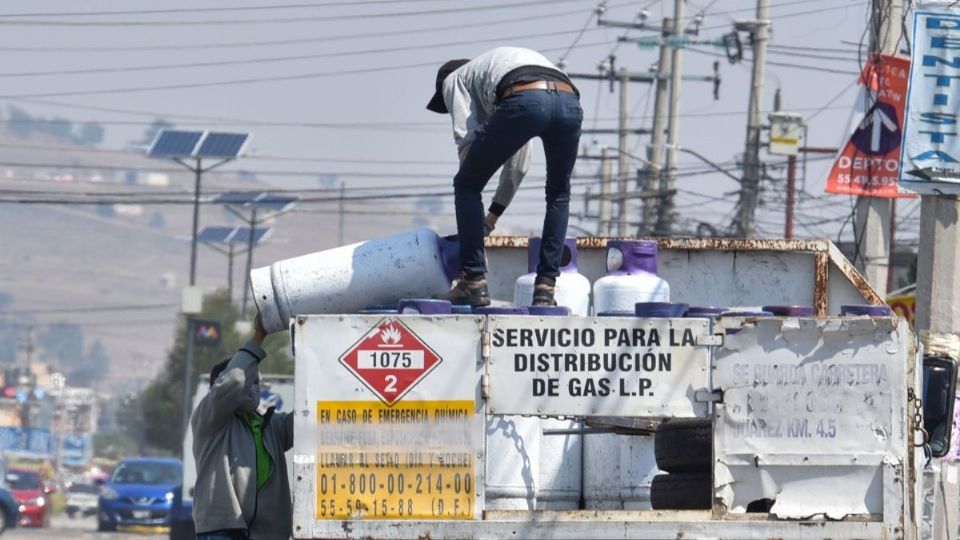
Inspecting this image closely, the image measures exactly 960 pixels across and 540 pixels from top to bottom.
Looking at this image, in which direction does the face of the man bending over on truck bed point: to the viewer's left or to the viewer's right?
to the viewer's left

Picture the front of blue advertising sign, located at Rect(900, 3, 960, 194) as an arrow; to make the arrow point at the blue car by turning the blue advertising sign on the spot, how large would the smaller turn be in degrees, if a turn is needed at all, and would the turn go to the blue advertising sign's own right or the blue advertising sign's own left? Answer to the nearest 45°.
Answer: approximately 135° to the blue advertising sign's own right

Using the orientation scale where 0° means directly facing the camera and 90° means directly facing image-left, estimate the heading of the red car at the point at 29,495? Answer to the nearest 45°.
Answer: approximately 315°

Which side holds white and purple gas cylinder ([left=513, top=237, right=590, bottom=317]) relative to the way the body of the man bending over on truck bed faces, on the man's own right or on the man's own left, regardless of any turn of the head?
on the man's own right

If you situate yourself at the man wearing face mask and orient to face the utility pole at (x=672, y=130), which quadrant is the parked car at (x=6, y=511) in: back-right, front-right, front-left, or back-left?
front-left

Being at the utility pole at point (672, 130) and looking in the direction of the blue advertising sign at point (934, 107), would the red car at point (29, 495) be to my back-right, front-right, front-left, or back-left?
front-right

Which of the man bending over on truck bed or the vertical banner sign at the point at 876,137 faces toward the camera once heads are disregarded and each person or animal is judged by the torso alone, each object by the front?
the vertical banner sign

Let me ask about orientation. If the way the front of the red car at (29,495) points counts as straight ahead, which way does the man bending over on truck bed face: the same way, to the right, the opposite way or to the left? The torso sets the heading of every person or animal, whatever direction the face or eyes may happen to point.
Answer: the opposite way

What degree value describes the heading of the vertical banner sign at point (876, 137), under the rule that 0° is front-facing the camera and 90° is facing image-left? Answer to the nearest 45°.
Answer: approximately 0°

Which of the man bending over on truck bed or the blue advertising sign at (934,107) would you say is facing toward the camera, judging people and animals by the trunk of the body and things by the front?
the blue advertising sign

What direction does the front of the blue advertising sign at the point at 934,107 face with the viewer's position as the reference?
facing the viewer

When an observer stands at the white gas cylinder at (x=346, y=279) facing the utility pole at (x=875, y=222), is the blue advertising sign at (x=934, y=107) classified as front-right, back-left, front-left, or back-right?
front-right

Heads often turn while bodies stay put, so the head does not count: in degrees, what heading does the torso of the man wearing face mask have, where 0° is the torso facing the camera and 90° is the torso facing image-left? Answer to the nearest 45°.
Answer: approximately 315°

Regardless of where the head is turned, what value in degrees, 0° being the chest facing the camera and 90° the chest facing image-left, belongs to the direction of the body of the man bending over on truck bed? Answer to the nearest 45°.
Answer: approximately 135°
